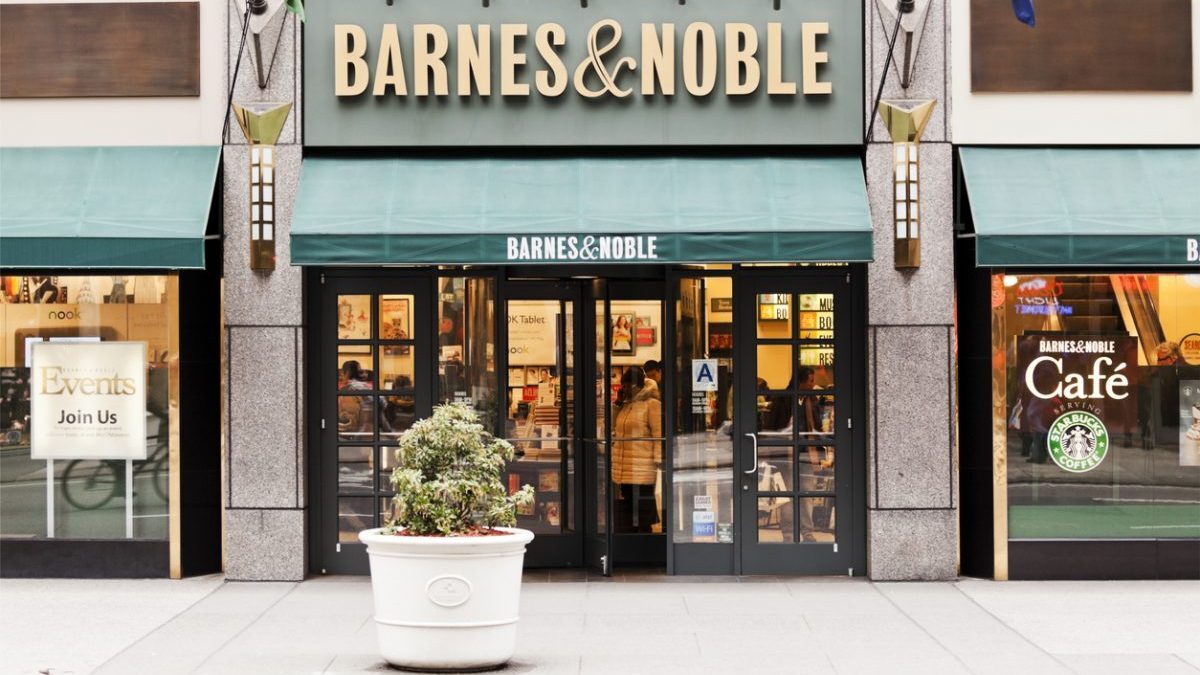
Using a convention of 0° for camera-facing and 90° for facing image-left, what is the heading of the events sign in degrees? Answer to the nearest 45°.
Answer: approximately 0°

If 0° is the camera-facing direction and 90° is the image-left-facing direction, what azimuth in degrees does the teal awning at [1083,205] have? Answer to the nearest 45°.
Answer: approximately 0°

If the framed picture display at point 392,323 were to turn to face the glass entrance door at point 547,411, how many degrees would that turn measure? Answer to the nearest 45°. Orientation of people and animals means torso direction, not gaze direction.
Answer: approximately 90° to its left

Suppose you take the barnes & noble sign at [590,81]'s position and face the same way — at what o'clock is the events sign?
The events sign is roughly at 3 o'clock from the barnes & noble sign.
